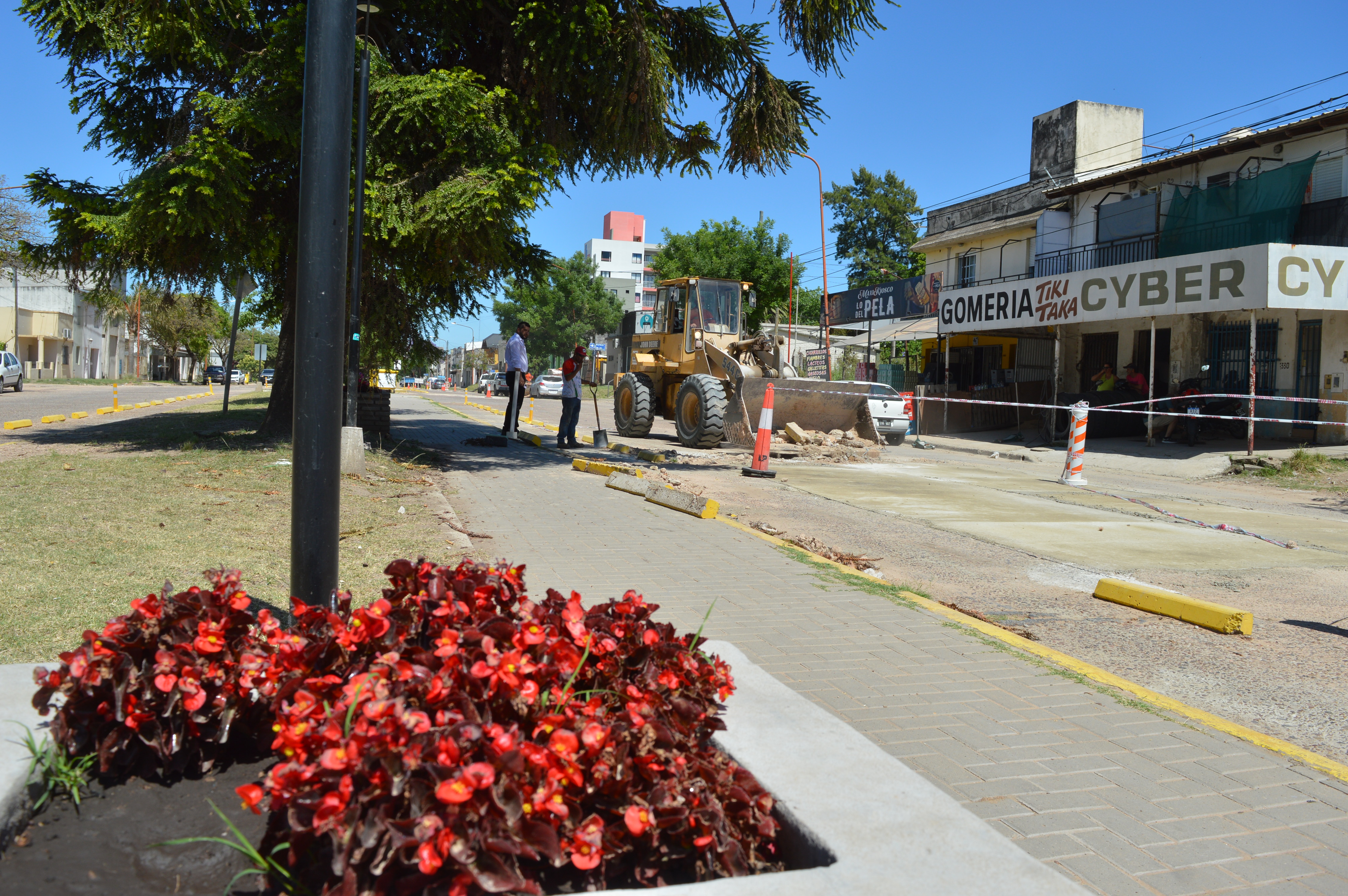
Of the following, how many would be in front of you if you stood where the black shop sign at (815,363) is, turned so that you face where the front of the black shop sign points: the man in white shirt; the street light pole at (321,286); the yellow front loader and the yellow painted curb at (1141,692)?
4

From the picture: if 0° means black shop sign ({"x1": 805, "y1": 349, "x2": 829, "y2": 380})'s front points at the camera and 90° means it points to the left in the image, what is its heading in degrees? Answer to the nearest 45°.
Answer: approximately 0°

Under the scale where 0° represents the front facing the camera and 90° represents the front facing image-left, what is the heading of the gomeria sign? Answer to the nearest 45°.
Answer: approximately 45°

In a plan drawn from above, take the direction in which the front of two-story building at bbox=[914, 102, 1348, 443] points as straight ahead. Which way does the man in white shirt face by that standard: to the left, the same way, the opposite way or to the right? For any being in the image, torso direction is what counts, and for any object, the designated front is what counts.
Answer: the opposite way

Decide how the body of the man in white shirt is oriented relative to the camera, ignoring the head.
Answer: to the viewer's right

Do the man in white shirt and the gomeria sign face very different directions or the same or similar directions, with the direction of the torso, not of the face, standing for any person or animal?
very different directions

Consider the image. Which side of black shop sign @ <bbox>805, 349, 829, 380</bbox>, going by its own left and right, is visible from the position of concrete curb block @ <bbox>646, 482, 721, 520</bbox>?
front

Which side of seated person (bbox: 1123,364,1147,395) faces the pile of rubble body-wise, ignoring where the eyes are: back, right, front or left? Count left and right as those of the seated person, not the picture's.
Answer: front

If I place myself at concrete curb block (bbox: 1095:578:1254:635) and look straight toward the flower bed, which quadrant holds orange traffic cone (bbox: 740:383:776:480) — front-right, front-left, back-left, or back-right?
back-right

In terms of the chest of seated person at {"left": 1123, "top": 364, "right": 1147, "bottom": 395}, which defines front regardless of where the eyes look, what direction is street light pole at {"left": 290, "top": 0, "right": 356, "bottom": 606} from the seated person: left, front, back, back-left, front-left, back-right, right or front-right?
front-left

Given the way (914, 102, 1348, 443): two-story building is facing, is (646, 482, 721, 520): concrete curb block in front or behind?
in front

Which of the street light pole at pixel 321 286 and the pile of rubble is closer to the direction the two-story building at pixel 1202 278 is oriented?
the pile of rubble
